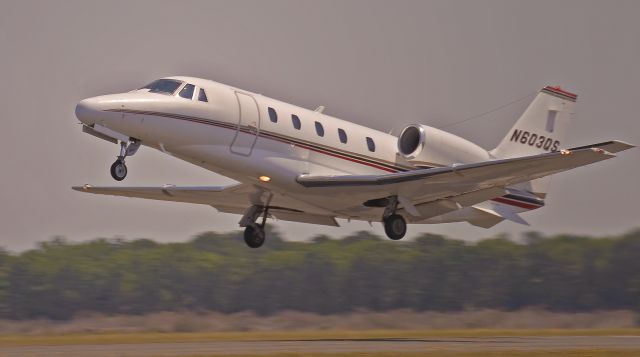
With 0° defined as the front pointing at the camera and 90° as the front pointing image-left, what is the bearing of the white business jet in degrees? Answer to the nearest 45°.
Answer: approximately 45°
